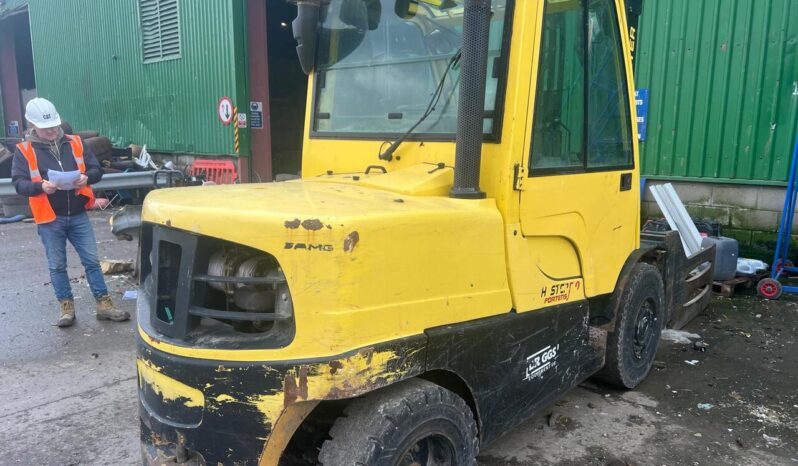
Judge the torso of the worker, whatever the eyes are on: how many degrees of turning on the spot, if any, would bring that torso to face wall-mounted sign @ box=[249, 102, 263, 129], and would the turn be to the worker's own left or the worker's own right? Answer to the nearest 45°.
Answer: approximately 135° to the worker's own left

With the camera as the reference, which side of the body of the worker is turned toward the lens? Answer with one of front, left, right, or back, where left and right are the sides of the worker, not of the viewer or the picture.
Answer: front

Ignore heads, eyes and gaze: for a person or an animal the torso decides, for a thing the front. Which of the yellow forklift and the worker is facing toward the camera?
the worker

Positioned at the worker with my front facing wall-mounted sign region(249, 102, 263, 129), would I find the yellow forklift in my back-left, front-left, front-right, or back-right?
back-right

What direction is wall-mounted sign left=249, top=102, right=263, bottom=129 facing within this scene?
toward the camera

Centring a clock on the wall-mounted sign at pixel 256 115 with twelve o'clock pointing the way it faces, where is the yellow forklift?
The yellow forklift is roughly at 12 o'clock from the wall-mounted sign.

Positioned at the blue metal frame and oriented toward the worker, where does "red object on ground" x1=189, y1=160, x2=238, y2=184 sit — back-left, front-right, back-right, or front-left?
front-right

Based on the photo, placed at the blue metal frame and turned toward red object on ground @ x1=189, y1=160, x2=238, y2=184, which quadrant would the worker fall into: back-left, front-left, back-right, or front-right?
front-left

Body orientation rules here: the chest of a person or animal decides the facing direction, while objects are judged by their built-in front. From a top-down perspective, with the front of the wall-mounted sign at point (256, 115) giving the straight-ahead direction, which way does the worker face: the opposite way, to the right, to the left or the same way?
the same way

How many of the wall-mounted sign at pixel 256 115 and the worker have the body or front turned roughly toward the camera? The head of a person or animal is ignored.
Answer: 2

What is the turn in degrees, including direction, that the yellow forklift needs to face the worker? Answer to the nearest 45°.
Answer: approximately 90° to its left

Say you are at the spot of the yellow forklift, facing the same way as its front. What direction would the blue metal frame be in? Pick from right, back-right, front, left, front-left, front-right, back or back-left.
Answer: front

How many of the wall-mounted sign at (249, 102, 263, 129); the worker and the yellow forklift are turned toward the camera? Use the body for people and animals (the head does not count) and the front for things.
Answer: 2

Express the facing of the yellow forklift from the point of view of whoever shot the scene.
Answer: facing away from the viewer and to the right of the viewer

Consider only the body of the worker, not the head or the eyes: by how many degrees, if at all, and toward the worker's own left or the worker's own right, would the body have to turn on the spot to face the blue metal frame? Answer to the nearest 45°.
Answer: approximately 90° to the worker's own left

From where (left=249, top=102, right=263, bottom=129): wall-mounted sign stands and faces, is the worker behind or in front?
in front

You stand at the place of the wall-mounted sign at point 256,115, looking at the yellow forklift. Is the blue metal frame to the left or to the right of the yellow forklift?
left

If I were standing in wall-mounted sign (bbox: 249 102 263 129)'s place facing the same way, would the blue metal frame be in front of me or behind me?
in front

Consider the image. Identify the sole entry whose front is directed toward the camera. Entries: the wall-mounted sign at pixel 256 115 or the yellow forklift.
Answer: the wall-mounted sign
